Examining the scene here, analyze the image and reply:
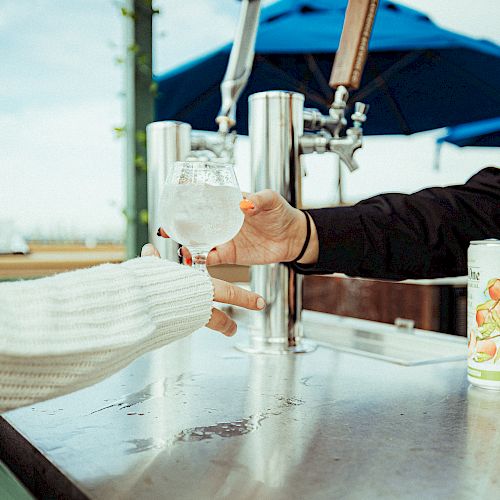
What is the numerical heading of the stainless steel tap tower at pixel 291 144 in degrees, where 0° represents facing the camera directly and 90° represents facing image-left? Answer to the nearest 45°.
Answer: approximately 270°

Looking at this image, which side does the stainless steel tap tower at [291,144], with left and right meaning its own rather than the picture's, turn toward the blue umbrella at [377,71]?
left

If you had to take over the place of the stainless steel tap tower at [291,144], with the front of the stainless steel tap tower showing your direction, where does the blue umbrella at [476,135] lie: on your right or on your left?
on your left
